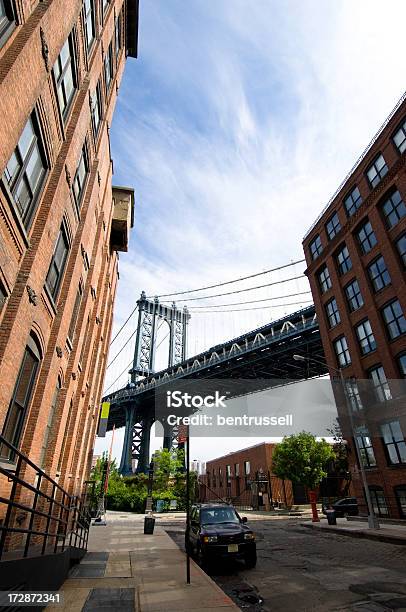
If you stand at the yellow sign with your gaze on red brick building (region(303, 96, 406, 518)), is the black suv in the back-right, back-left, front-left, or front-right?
front-right

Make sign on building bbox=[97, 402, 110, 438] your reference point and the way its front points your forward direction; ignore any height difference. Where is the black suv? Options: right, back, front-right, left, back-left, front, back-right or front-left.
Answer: front

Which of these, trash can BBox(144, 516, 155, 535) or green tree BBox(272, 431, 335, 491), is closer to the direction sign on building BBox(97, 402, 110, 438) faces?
the trash can

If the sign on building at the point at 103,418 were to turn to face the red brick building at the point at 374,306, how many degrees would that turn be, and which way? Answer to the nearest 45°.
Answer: approximately 45° to its left

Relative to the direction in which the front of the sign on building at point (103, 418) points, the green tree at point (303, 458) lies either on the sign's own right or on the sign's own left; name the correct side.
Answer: on the sign's own left

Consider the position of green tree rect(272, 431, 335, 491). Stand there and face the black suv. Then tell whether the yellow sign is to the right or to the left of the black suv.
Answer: right

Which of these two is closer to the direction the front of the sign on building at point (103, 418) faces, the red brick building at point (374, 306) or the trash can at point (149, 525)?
the trash can

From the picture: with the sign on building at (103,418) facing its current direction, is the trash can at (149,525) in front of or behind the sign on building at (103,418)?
in front

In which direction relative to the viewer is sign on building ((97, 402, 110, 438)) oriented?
toward the camera
